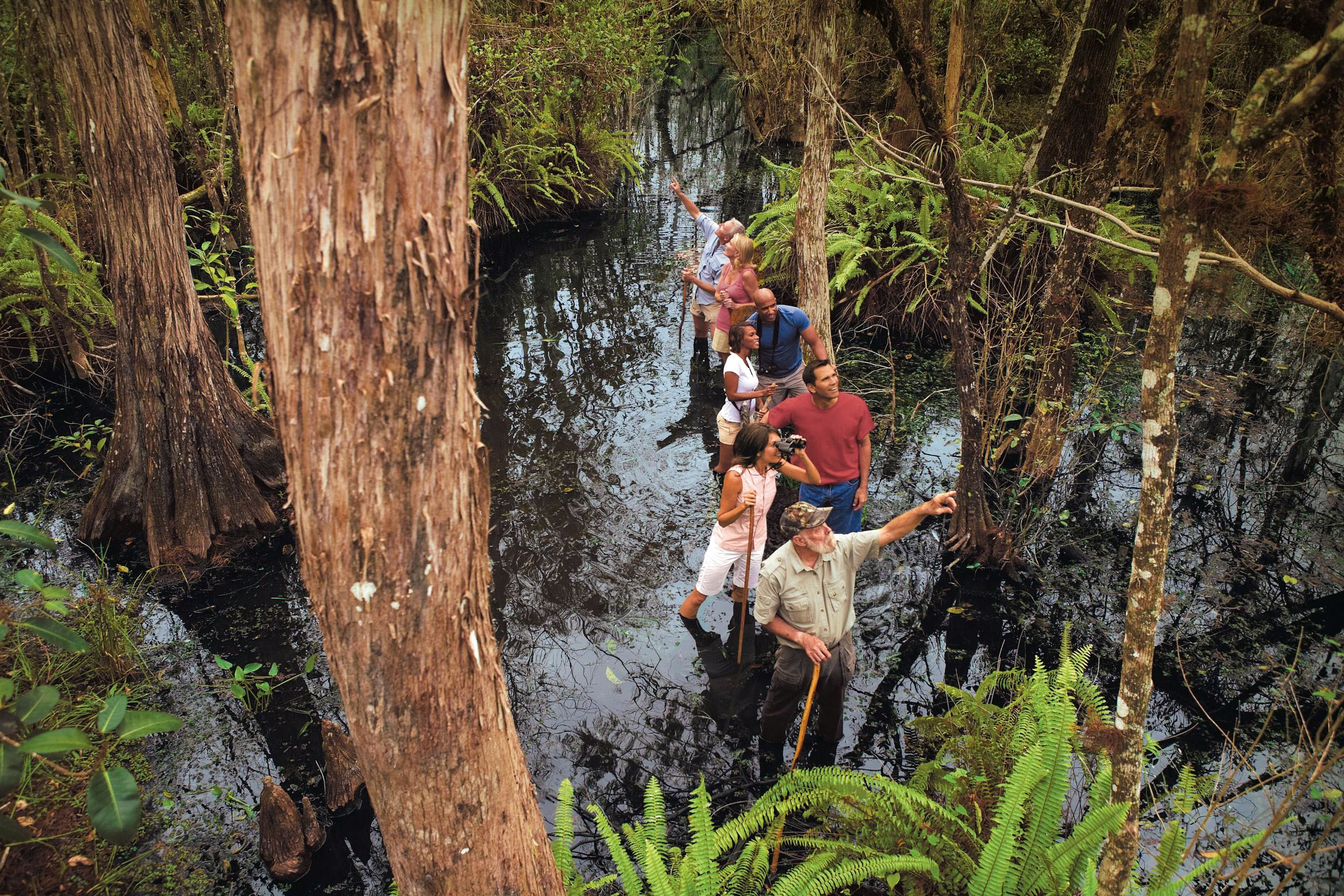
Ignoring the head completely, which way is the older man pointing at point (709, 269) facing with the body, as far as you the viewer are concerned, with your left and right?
facing to the left of the viewer

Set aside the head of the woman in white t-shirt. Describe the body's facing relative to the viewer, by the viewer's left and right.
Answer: facing to the right of the viewer

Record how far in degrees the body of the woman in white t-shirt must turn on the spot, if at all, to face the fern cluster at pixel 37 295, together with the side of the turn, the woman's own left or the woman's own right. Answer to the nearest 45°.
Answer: approximately 180°

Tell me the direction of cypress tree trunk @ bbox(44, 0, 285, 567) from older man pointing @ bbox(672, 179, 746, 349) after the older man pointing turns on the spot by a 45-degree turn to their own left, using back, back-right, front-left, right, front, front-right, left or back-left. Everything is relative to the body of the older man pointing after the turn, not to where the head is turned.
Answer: front

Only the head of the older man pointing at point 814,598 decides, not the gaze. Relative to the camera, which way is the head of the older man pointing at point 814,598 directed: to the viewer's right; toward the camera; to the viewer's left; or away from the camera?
to the viewer's right

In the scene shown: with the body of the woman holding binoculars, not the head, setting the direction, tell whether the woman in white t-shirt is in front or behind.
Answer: behind

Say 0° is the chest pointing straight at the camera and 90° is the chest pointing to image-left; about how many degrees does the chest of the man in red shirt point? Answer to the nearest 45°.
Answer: approximately 0°

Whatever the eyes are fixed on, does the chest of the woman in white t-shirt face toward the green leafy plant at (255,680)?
no

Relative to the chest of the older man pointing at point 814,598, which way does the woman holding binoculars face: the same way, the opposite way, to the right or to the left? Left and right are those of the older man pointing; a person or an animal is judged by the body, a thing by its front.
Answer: the same way

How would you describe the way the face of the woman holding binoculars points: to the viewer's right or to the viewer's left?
to the viewer's right

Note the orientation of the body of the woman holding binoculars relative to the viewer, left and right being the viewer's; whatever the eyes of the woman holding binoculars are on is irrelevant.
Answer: facing the viewer and to the right of the viewer
